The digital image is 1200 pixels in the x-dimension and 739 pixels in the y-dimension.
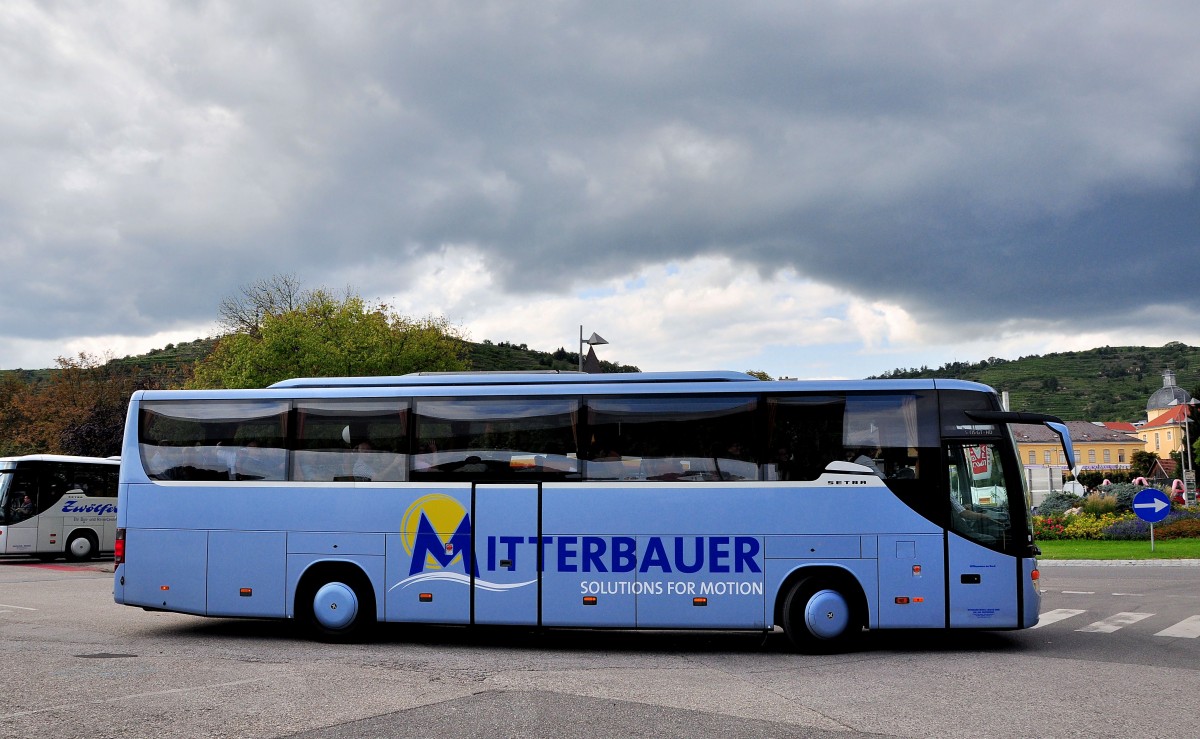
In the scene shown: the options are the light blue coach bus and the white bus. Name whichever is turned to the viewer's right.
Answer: the light blue coach bus

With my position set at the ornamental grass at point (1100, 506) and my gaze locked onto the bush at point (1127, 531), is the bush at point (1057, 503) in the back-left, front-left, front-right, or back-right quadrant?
back-right

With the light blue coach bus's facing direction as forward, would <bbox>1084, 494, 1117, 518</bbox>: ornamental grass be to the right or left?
on its left

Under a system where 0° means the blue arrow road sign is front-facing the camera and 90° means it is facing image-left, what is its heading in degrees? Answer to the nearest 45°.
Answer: approximately 0°

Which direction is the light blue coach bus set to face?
to the viewer's right

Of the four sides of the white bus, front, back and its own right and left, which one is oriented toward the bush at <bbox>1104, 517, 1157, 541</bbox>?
back

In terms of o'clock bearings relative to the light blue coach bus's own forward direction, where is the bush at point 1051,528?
The bush is roughly at 10 o'clock from the light blue coach bus.

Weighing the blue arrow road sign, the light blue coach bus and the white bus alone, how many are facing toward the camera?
1

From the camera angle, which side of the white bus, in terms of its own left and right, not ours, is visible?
left
